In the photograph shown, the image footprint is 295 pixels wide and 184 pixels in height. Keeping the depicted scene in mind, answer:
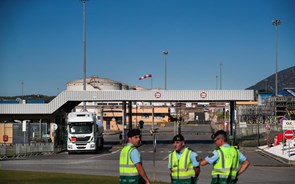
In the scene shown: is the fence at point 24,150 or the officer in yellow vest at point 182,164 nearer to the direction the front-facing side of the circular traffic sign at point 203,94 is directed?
the officer in yellow vest

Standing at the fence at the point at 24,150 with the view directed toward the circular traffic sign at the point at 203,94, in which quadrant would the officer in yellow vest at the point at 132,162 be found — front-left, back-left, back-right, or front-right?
back-right

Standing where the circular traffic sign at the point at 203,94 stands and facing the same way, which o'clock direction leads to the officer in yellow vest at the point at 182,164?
The officer in yellow vest is roughly at 12 o'clock from the circular traffic sign.

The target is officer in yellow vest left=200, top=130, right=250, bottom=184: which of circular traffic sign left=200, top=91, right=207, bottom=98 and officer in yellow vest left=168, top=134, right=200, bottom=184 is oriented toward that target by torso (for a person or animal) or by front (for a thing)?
the circular traffic sign

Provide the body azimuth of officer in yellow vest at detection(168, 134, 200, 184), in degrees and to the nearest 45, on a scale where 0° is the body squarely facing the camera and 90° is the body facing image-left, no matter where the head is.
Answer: approximately 45°

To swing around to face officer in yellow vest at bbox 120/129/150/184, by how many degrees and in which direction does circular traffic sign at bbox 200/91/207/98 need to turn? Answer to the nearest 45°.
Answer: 0° — it already faces them
